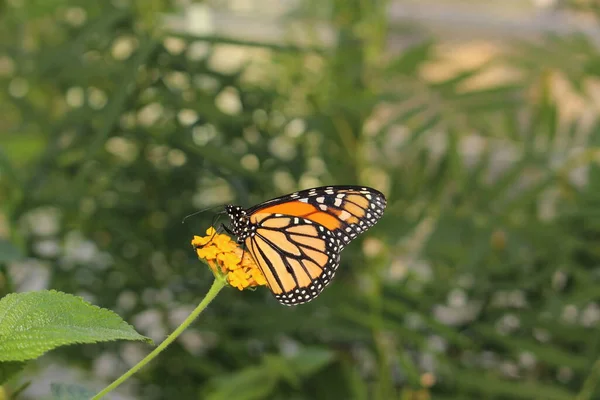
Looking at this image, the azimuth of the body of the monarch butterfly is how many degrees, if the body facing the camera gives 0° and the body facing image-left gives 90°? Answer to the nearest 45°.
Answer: approximately 90°
